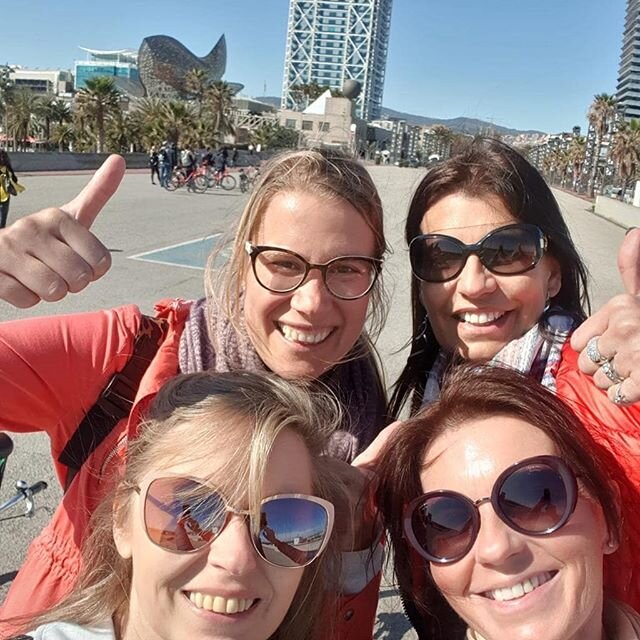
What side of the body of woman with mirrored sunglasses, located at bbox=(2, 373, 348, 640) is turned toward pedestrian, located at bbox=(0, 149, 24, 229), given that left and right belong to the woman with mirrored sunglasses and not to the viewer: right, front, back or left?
back

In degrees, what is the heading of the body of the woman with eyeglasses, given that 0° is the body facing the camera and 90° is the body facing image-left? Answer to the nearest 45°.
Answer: approximately 0°

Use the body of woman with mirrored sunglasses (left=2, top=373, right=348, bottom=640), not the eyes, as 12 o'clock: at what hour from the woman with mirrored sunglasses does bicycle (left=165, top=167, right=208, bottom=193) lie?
The bicycle is roughly at 6 o'clock from the woman with mirrored sunglasses.

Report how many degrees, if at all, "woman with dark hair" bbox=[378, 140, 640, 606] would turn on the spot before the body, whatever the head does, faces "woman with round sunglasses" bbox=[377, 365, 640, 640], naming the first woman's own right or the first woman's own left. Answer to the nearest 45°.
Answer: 0° — they already face them

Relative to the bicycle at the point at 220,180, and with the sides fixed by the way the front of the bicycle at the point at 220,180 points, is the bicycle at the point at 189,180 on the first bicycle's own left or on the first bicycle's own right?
on the first bicycle's own right

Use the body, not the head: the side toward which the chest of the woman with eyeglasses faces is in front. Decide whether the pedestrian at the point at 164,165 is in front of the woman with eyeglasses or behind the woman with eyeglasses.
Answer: behind

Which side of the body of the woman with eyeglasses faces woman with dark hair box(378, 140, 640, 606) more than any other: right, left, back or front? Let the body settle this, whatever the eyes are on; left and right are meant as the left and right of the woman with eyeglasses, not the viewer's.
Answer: left

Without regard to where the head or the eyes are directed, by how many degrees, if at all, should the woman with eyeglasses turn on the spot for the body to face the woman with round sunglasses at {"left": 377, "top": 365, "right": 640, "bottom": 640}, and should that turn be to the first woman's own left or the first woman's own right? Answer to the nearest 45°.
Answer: approximately 45° to the first woman's own left
